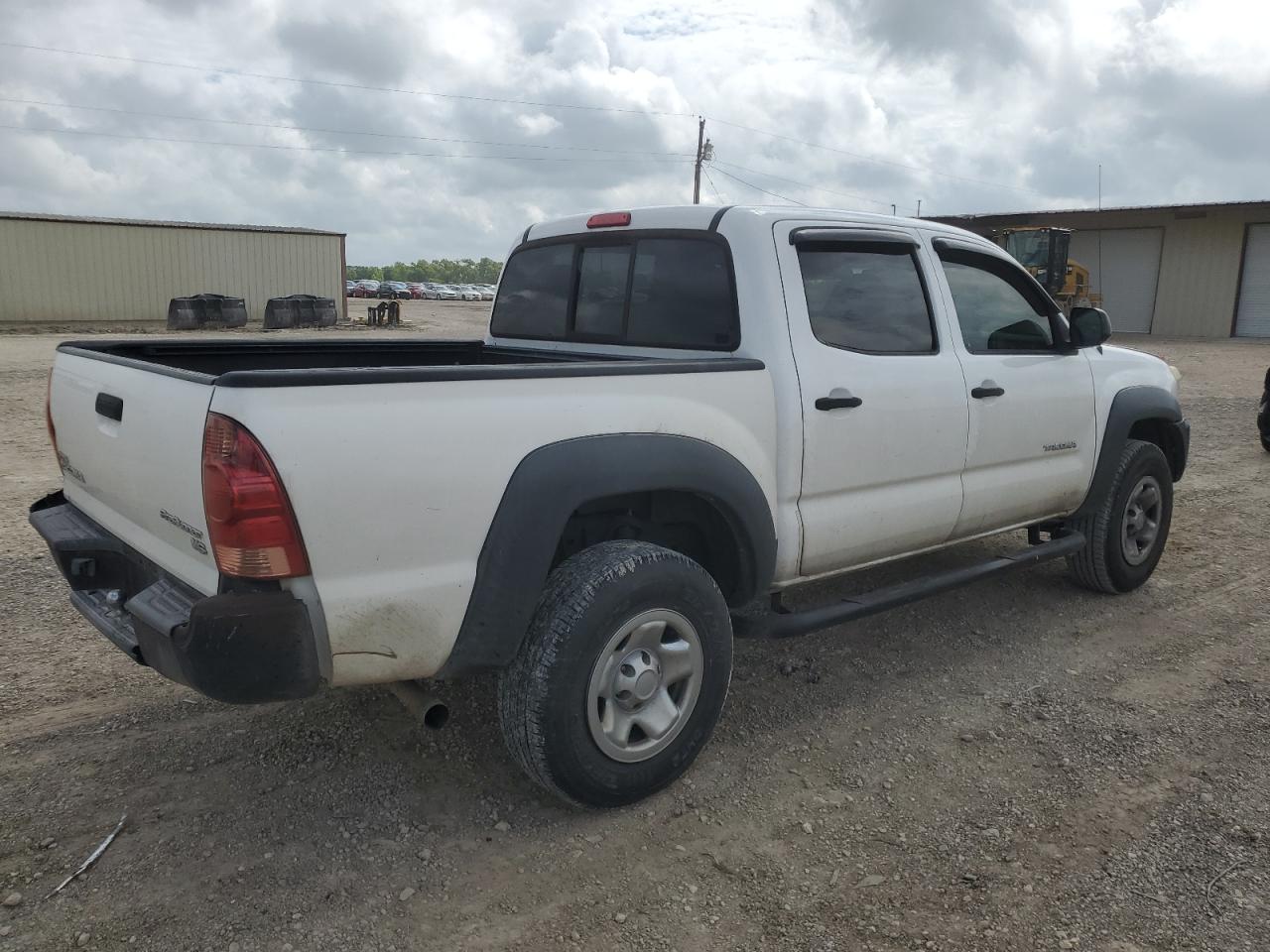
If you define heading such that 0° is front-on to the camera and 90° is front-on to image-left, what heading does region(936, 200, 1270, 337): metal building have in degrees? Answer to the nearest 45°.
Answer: approximately 0°

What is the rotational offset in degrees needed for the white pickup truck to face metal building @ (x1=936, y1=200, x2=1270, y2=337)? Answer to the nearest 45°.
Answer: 0° — it already faces it

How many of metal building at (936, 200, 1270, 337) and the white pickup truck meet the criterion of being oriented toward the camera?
1

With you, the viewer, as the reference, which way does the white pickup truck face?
facing away from the viewer and to the right of the viewer

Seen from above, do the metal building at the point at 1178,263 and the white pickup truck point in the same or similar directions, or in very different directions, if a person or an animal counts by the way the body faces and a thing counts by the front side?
very different directions

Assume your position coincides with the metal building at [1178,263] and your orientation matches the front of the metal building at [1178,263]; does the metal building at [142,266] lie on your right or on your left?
on your right

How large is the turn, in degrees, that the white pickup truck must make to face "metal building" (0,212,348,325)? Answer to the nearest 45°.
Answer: approximately 90° to its left

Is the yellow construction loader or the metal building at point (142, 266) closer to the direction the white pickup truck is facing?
the yellow construction loader
